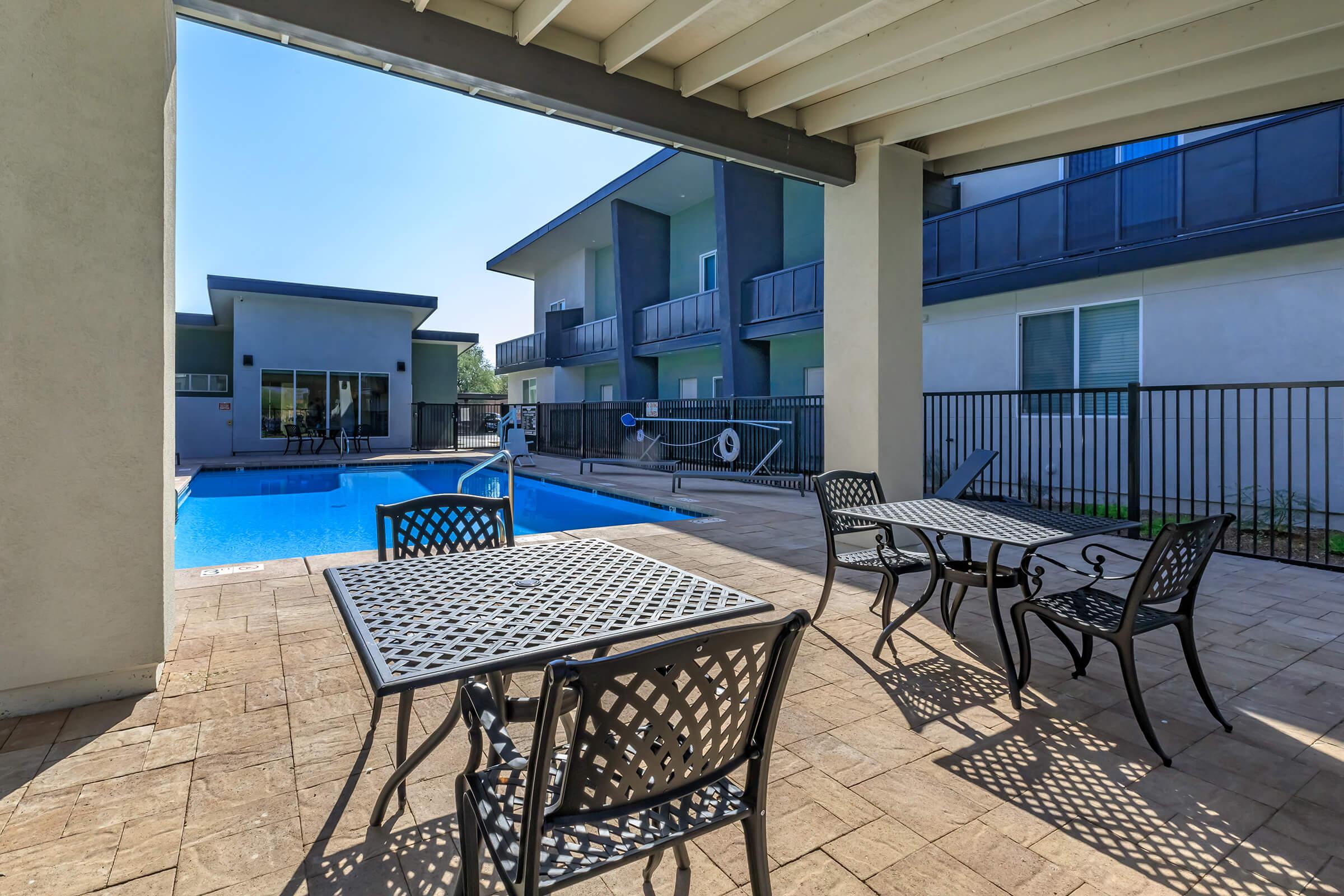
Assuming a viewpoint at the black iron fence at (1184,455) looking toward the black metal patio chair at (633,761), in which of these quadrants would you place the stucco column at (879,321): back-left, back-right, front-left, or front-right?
front-right

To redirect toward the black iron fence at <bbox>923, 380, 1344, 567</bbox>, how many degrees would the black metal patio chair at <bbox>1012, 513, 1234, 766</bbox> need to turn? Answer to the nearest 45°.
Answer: approximately 45° to its right

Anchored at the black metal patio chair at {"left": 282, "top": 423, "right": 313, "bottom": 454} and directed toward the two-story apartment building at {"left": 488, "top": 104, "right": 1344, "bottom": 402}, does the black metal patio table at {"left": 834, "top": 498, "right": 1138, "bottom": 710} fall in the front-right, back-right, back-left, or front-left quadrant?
front-right

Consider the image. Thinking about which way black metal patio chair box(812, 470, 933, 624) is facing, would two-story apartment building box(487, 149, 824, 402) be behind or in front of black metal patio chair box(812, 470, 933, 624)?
behind

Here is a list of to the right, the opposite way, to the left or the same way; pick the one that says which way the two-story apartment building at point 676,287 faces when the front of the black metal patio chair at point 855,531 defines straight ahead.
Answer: to the right

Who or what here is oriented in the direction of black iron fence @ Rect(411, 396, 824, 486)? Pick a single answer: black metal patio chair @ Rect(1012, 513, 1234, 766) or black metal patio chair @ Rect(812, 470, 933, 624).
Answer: black metal patio chair @ Rect(1012, 513, 1234, 766)

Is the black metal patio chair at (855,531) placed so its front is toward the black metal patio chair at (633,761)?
no

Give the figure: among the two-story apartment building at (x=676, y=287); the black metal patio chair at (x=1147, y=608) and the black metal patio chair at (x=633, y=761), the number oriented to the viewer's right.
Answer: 0

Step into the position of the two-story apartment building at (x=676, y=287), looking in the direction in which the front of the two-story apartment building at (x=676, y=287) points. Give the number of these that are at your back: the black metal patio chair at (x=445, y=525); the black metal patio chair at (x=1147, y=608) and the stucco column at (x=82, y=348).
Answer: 0

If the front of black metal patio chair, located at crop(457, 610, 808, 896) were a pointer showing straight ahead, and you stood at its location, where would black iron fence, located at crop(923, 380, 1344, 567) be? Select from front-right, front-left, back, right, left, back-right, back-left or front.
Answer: right

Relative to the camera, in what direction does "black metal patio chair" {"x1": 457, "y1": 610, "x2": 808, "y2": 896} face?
facing away from the viewer and to the left of the viewer

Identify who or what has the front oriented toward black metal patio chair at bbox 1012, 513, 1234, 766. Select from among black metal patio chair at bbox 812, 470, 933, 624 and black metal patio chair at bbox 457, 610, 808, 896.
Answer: black metal patio chair at bbox 812, 470, 933, 624

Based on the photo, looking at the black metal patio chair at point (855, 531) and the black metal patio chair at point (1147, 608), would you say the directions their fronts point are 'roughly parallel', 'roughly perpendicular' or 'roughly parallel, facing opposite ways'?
roughly parallel, facing opposite ways

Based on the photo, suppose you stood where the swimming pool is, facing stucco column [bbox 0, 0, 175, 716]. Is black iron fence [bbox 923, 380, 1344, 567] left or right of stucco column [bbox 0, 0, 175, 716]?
left

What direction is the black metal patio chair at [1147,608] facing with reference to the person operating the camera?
facing away from the viewer and to the left of the viewer

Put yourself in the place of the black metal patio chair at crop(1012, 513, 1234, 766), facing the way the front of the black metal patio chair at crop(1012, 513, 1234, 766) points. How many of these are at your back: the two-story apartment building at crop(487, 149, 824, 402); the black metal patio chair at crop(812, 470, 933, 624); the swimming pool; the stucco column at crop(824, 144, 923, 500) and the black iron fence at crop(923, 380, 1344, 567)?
0
